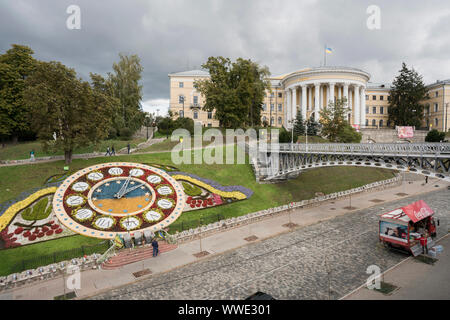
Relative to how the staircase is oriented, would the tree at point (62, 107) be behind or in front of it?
behind

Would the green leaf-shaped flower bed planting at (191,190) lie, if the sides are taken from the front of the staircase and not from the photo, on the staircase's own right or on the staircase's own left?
on the staircase's own left

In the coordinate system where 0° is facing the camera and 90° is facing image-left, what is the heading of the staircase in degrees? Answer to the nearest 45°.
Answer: approximately 315°

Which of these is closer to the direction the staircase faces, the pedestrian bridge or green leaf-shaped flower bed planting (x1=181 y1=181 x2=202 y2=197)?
the pedestrian bridge

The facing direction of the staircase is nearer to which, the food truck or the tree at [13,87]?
the food truck

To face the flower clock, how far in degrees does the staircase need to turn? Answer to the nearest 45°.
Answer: approximately 135° to its left

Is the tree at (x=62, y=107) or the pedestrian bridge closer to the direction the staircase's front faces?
the pedestrian bridge

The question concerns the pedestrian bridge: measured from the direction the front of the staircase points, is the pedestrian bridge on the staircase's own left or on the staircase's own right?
on the staircase's own left

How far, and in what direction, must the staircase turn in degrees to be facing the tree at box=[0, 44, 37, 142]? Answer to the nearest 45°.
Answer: approximately 180°

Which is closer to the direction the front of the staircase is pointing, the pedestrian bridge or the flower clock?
the pedestrian bridge
